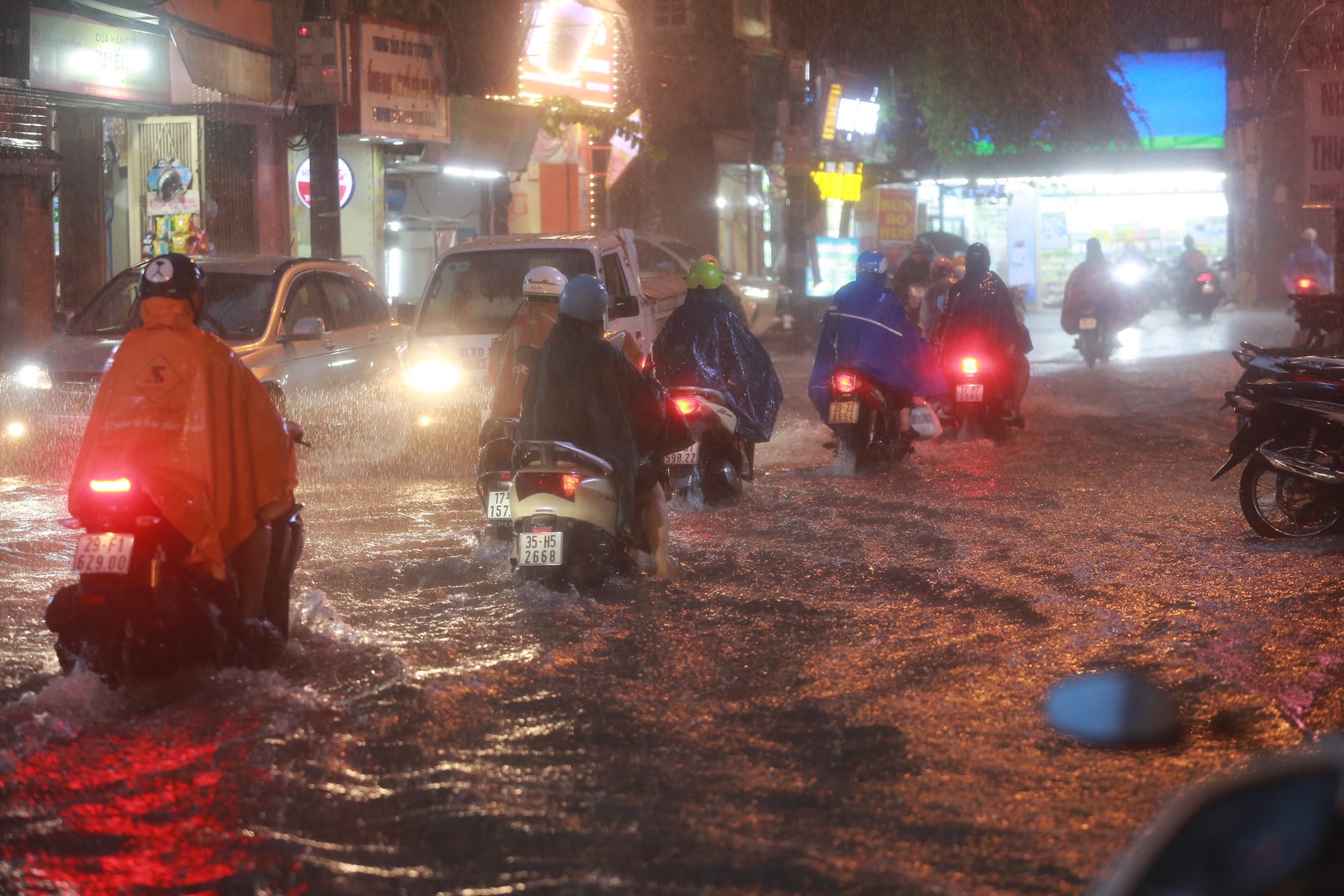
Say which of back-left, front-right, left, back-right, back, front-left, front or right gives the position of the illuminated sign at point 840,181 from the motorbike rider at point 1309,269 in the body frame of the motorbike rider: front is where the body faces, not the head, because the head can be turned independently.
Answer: front-left

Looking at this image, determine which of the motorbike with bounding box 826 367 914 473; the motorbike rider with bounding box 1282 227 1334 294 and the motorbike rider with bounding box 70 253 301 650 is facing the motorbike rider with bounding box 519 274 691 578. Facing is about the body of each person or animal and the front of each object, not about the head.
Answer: the motorbike rider with bounding box 70 253 301 650

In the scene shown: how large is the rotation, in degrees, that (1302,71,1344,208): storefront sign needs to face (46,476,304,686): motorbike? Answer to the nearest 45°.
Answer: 0° — it already faces it

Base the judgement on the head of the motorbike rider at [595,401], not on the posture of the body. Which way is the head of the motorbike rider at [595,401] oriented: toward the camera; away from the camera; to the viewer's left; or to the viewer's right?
away from the camera

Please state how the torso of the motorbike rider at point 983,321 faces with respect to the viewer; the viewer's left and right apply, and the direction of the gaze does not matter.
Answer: facing away from the viewer

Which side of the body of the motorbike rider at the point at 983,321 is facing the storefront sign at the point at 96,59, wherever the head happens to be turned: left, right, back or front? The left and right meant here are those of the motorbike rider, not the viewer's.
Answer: left

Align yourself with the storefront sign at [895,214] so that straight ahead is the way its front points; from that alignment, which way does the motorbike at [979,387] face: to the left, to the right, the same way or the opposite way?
the opposite way

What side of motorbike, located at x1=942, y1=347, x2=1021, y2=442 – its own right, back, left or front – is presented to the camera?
back

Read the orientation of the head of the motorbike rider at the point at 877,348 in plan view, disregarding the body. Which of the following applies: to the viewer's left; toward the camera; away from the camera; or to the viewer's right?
away from the camera

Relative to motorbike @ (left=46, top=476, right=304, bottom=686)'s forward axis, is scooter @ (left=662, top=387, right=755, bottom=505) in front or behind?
in front

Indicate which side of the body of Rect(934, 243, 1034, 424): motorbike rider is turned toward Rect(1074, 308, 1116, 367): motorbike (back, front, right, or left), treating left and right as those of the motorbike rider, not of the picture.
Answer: front
